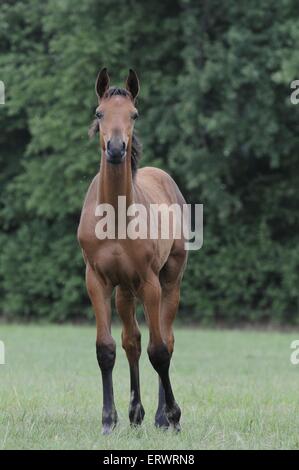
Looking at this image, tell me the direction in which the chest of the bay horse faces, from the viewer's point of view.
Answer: toward the camera
